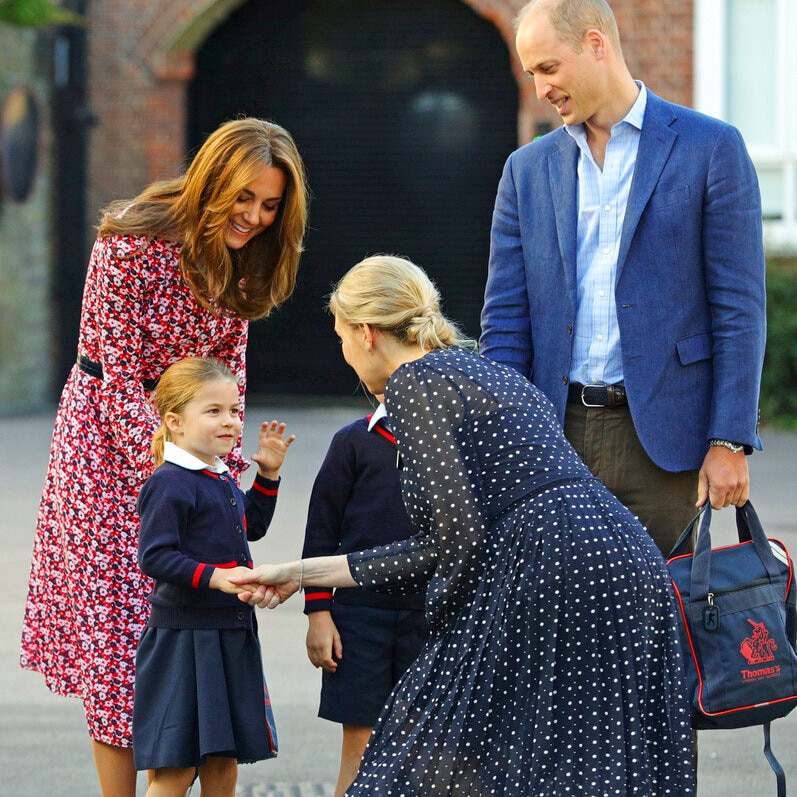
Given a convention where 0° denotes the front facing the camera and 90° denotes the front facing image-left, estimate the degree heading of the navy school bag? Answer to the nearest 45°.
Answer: approximately 0°

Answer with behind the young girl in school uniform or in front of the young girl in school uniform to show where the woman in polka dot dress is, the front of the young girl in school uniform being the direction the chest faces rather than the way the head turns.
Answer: in front

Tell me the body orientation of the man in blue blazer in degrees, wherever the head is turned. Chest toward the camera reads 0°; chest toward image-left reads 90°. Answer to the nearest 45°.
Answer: approximately 45°

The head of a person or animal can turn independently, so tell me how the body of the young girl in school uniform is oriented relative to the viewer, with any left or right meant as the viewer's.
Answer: facing the viewer and to the right of the viewer

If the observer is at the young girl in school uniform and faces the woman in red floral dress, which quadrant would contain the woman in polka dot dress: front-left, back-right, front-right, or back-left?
back-right

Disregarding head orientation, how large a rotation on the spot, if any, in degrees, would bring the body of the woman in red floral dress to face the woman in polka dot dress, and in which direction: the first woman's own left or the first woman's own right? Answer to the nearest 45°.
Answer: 0° — they already face them

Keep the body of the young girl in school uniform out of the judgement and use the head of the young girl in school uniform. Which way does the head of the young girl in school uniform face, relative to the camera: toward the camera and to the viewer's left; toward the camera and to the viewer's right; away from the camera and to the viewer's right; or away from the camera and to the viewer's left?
toward the camera and to the viewer's right

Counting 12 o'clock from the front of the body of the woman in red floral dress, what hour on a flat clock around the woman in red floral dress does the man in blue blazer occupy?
The man in blue blazer is roughly at 11 o'clock from the woman in red floral dress.

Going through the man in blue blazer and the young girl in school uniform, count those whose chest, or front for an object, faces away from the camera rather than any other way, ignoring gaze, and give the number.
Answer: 0

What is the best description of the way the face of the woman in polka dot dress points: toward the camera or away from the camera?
away from the camera
